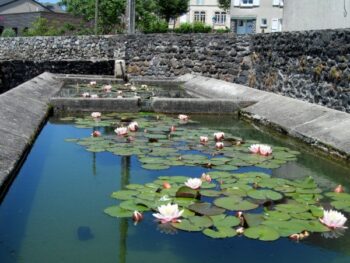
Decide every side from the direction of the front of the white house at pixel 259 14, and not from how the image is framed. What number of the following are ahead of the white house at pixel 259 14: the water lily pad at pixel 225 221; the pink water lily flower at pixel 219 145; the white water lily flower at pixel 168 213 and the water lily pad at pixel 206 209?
4

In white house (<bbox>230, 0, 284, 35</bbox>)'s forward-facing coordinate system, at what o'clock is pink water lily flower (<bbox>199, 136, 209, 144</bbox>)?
The pink water lily flower is roughly at 12 o'clock from the white house.

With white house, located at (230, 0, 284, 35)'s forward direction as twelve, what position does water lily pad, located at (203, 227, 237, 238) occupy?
The water lily pad is roughly at 12 o'clock from the white house.

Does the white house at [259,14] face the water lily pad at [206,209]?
yes

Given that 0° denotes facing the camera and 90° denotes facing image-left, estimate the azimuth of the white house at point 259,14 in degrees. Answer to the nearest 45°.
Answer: approximately 0°

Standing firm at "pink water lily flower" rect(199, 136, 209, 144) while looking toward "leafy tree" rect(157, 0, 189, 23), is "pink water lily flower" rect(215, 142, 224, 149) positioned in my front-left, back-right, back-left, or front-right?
back-right

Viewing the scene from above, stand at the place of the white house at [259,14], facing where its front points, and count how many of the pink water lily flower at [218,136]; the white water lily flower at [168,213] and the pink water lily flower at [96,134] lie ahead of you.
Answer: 3

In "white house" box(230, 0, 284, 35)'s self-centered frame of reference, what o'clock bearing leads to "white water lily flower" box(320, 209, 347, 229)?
The white water lily flower is roughly at 12 o'clock from the white house.

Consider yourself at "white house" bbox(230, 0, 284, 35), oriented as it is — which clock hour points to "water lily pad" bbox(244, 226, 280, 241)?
The water lily pad is roughly at 12 o'clock from the white house.
